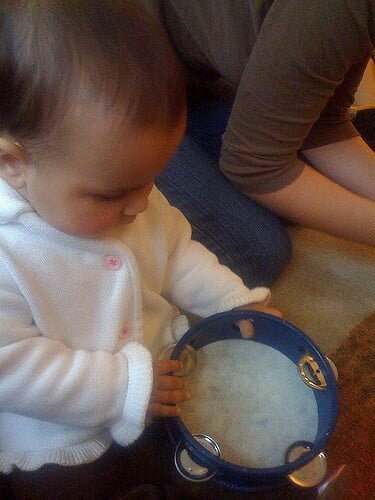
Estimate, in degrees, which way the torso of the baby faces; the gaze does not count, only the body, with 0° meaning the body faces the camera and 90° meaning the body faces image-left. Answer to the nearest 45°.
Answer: approximately 315°
